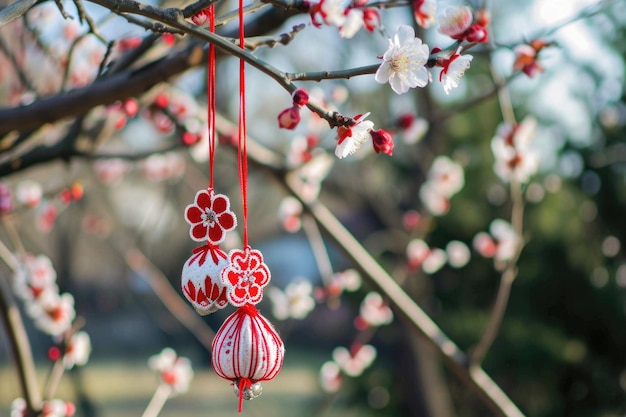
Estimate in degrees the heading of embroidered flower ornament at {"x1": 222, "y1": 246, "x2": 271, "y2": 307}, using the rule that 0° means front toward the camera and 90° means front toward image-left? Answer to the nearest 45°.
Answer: approximately 0°

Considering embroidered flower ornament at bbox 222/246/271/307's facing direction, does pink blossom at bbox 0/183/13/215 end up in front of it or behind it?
behind

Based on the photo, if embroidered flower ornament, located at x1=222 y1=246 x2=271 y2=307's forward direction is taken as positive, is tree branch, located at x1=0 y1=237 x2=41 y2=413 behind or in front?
behind

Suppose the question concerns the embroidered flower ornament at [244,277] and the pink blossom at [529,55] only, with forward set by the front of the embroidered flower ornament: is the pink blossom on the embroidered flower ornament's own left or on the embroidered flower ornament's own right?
on the embroidered flower ornament's own left

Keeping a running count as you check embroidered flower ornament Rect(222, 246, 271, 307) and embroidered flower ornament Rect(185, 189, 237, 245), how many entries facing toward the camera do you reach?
2
